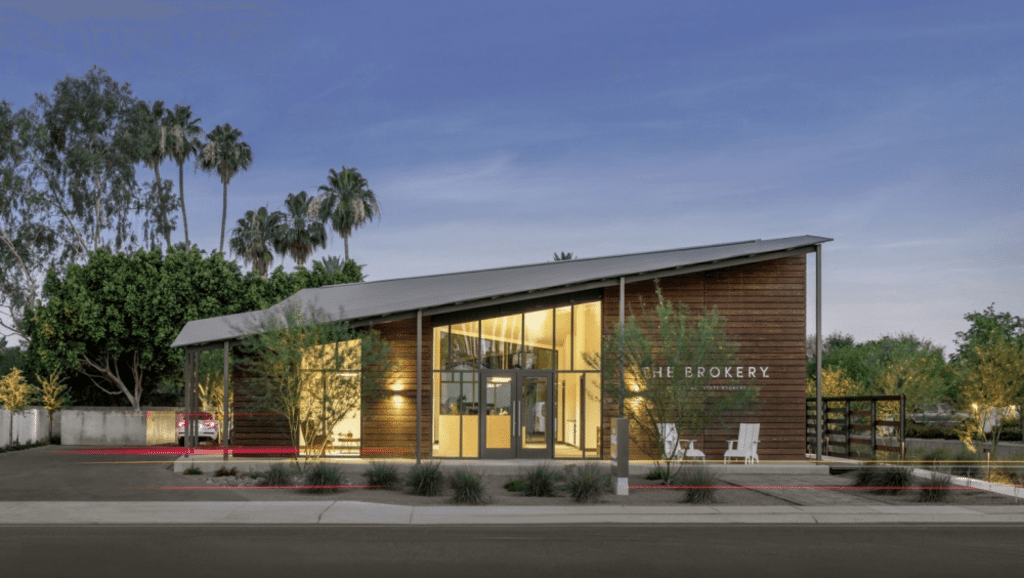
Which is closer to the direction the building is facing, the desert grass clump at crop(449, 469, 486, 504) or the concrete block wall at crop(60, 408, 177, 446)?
the desert grass clump

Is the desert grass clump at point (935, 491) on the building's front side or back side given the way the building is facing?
on the front side

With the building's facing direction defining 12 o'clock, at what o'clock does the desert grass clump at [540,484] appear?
The desert grass clump is roughly at 12 o'clock from the building.

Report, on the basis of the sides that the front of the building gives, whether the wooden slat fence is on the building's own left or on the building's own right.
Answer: on the building's own left

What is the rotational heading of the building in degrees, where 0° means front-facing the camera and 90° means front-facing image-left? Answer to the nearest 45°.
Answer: approximately 0°
